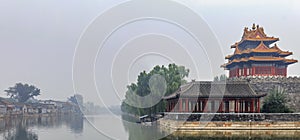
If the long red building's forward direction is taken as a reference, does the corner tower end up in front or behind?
behind

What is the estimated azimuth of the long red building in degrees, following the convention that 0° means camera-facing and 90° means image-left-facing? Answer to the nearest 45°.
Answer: approximately 0°

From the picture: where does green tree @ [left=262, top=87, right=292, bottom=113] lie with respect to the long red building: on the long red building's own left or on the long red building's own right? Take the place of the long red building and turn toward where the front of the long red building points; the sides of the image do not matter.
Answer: on the long red building's own left

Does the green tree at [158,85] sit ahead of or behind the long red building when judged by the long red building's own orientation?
behind
